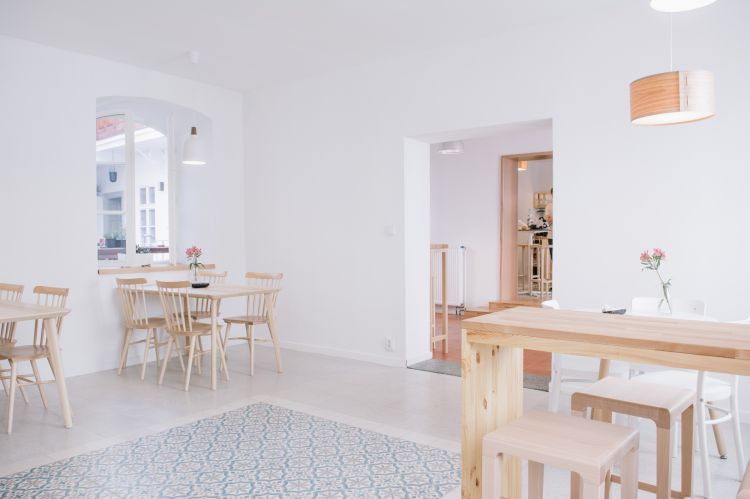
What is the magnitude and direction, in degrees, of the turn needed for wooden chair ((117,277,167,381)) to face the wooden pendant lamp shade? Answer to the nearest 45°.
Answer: approximately 90° to its right

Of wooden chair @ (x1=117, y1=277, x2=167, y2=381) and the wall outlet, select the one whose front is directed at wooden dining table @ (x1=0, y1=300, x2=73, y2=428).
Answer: the wall outlet

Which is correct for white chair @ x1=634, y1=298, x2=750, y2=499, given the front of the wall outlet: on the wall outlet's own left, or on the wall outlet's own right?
on the wall outlet's own left

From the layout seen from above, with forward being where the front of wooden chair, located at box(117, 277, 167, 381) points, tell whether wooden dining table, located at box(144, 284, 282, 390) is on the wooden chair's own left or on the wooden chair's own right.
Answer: on the wooden chair's own right

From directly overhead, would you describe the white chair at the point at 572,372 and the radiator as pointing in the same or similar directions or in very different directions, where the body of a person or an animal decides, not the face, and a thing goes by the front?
very different directions
